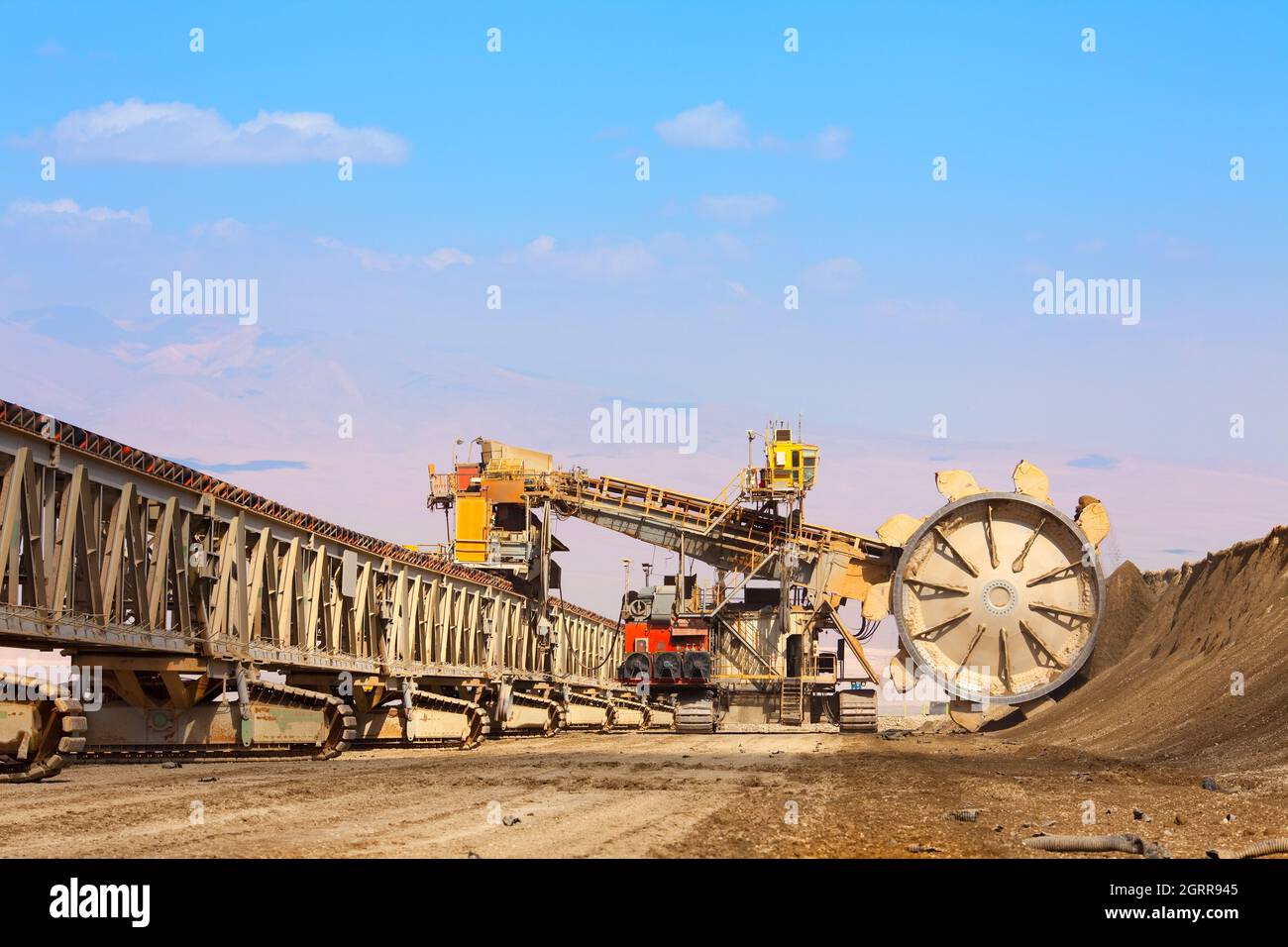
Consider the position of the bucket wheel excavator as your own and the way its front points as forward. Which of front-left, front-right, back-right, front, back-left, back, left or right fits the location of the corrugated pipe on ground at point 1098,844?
right

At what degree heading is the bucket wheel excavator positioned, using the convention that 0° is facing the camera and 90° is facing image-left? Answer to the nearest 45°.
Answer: approximately 270°

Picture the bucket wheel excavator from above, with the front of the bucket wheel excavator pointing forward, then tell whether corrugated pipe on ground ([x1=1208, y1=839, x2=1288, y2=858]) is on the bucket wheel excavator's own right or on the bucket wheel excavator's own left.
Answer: on the bucket wheel excavator's own right
